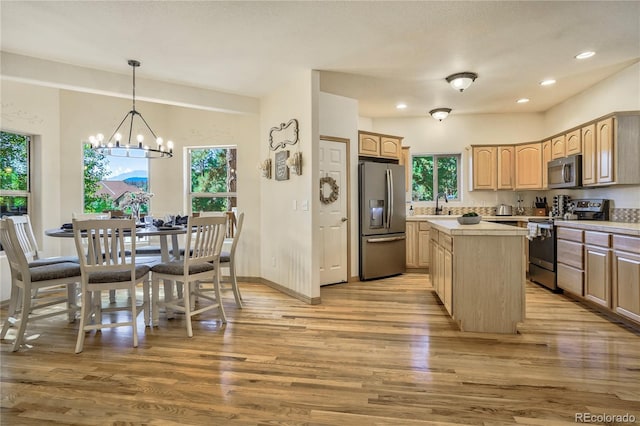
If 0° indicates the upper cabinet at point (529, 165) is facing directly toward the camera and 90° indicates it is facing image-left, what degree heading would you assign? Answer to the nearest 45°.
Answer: approximately 45°

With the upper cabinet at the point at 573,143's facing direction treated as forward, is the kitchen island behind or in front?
in front

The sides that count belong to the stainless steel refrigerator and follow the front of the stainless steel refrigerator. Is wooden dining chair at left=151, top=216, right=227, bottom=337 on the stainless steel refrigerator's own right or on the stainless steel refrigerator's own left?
on the stainless steel refrigerator's own right

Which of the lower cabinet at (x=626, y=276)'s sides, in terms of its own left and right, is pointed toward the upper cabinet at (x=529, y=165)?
right

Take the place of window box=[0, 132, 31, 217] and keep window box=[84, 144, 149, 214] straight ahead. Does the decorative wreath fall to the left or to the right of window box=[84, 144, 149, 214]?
right

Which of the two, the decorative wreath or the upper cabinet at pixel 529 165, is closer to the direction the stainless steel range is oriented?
the decorative wreath

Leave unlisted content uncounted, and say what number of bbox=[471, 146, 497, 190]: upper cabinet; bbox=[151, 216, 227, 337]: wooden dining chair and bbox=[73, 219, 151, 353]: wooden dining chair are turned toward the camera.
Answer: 1

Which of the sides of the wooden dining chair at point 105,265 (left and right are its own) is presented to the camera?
back
